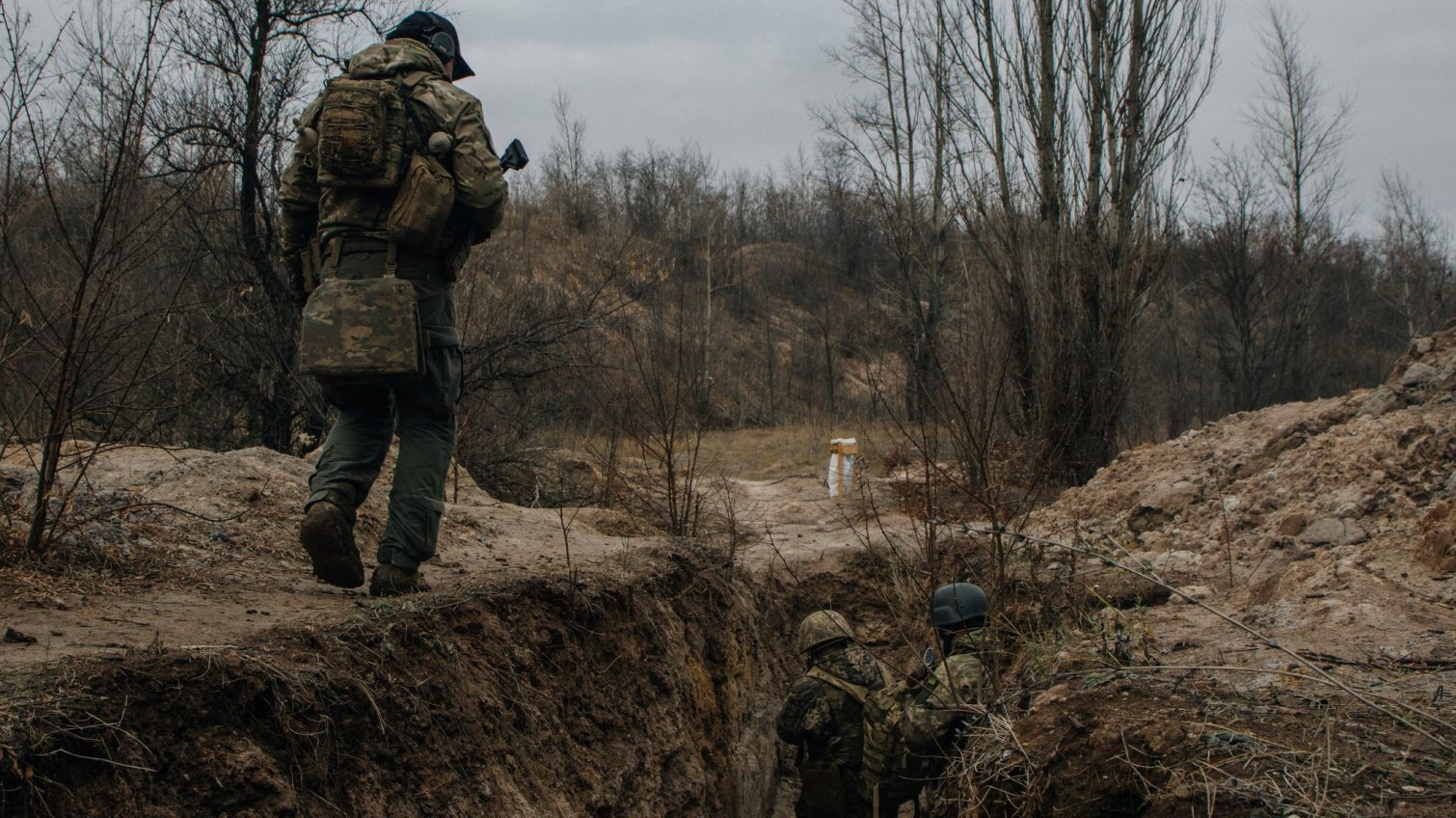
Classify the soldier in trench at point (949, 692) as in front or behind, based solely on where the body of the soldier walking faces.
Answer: in front

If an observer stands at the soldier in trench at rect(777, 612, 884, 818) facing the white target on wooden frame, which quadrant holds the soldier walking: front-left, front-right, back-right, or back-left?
back-left

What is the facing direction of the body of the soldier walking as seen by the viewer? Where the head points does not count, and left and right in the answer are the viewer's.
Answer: facing away from the viewer and to the right of the viewer

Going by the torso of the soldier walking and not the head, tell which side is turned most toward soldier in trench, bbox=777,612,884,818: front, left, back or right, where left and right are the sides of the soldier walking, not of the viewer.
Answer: front

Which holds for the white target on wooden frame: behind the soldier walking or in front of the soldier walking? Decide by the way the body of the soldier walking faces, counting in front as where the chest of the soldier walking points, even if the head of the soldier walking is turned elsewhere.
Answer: in front

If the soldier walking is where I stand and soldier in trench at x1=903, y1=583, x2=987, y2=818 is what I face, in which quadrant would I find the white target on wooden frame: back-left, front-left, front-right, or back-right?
front-left
